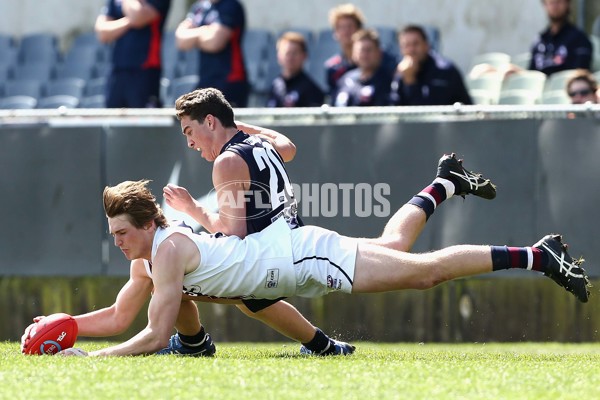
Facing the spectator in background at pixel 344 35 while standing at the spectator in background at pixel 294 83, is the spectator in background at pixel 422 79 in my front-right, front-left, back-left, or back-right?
front-right

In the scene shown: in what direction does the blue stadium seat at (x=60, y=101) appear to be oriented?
toward the camera

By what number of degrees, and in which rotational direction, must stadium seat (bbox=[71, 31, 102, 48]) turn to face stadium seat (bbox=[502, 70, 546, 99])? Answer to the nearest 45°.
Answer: approximately 45° to its left

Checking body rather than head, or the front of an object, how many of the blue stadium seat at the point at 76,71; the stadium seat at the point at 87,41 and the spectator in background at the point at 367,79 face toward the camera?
3

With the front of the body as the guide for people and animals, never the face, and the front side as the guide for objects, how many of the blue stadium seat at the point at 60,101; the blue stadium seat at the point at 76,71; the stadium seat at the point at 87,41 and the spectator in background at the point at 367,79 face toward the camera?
4

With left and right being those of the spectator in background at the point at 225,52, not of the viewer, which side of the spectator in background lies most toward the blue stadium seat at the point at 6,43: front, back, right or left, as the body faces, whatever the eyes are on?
right

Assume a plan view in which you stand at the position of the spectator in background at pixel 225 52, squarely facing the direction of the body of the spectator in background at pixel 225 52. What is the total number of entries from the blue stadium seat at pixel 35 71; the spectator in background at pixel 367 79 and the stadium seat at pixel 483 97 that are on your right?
1

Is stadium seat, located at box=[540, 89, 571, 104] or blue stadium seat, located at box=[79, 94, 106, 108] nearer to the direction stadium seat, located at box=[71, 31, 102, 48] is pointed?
the blue stadium seat

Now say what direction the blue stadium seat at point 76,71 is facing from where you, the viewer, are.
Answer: facing the viewer

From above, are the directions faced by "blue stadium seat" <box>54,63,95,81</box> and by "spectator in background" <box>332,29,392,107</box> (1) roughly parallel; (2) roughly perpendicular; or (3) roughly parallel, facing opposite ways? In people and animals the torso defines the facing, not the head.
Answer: roughly parallel
